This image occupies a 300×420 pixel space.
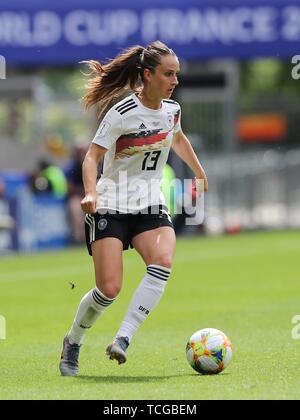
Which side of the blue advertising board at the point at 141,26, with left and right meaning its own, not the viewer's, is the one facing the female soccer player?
front

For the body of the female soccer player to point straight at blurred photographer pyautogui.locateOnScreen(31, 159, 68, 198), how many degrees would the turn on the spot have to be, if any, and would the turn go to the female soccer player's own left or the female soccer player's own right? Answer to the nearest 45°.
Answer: approximately 135° to the female soccer player's own left

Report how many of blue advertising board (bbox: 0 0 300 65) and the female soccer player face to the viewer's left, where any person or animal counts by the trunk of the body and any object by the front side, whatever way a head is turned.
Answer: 0

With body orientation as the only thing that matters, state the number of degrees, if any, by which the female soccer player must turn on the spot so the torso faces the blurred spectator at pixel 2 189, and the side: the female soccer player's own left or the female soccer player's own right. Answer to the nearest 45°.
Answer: approximately 135° to the female soccer player's own left

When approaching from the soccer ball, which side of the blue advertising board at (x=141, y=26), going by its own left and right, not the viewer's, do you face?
front

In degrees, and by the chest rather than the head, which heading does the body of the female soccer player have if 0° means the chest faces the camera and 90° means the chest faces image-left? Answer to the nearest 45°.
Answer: approximately 315°

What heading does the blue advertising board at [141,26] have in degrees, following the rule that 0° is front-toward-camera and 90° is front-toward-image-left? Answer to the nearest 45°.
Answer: approximately 0°
